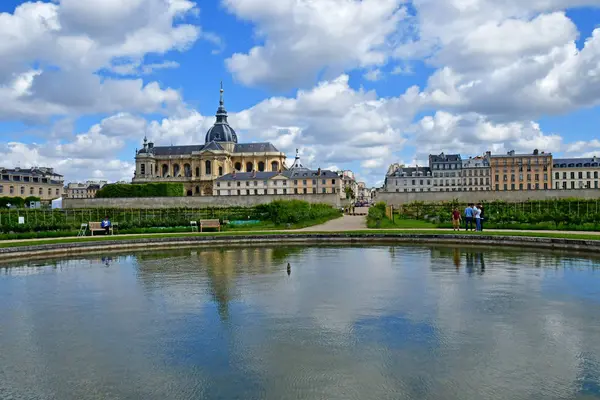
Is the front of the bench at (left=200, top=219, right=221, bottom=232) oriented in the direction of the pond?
yes

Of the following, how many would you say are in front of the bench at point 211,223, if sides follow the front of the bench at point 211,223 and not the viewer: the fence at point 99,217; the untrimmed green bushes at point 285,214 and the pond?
1

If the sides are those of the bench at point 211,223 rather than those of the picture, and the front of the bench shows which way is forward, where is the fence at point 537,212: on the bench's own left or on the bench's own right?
on the bench's own left

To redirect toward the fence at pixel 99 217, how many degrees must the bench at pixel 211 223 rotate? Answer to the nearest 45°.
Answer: approximately 135° to its right

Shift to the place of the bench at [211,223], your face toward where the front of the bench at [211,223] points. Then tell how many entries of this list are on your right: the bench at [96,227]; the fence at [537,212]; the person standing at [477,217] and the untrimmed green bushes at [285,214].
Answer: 1

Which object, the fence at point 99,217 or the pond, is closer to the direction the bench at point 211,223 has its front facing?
the pond

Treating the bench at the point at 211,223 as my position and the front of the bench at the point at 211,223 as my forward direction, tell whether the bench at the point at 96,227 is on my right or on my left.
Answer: on my right

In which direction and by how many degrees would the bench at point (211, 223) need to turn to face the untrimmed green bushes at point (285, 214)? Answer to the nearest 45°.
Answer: approximately 135° to its left

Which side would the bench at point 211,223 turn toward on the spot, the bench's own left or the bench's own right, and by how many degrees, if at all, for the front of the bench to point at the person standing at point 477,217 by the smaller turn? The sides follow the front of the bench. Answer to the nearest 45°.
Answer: approximately 45° to the bench's own left

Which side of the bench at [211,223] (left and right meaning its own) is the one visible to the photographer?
front

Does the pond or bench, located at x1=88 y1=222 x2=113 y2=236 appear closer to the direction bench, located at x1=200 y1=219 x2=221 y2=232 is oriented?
the pond
